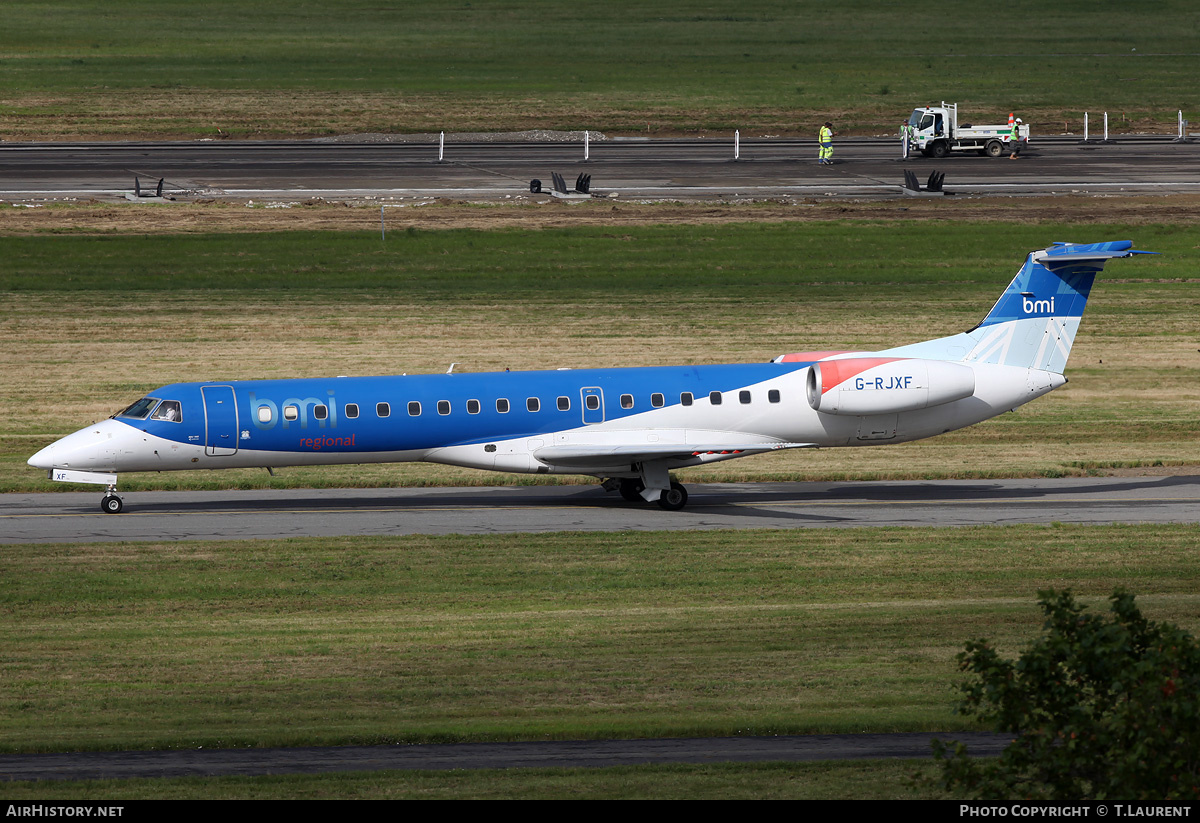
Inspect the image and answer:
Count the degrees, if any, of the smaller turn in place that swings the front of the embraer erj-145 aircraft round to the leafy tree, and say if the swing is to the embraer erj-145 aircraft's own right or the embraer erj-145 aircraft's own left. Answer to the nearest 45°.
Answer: approximately 90° to the embraer erj-145 aircraft's own left

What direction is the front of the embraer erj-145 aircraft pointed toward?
to the viewer's left
